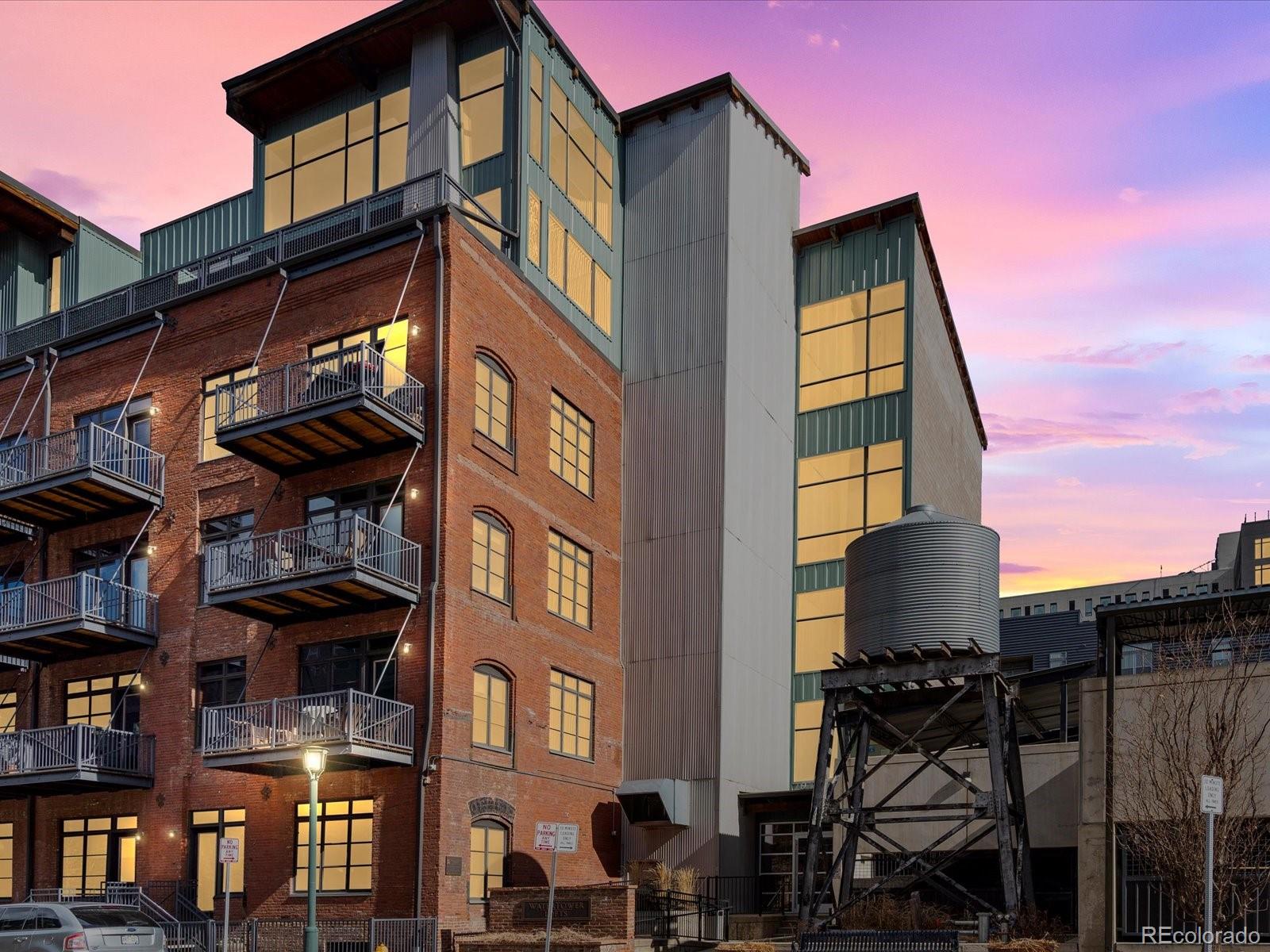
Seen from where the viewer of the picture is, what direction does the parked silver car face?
facing away from the viewer and to the left of the viewer

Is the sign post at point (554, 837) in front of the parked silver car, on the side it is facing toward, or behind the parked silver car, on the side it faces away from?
behind
